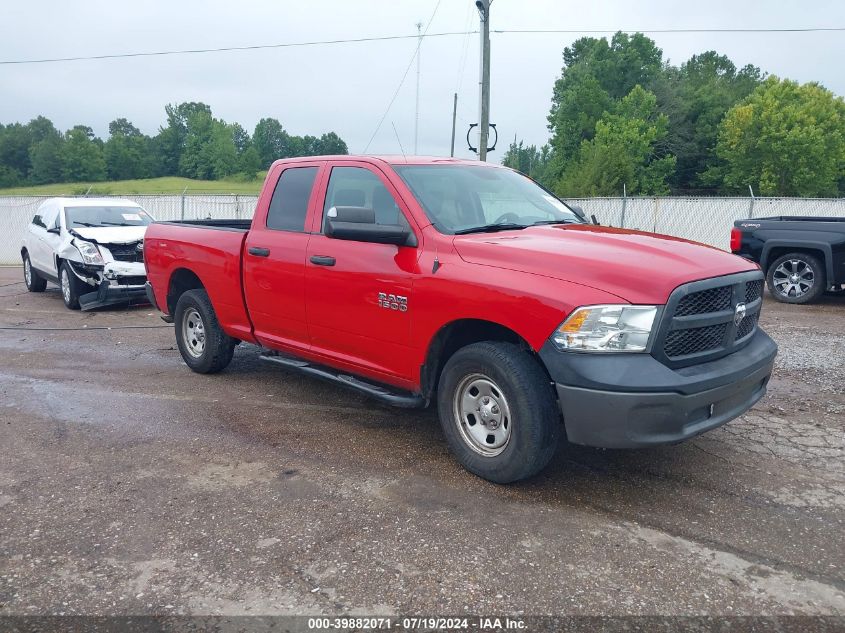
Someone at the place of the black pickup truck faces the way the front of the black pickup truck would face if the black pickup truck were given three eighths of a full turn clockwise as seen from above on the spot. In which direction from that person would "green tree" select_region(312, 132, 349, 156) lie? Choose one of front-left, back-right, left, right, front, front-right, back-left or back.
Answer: right

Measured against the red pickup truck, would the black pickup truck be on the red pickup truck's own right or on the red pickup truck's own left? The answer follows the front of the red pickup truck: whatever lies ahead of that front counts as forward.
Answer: on the red pickup truck's own left

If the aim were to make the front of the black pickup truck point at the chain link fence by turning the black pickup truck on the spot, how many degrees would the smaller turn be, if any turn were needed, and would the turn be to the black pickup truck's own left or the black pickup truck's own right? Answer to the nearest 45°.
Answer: approximately 90° to the black pickup truck's own left

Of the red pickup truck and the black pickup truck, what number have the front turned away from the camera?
0

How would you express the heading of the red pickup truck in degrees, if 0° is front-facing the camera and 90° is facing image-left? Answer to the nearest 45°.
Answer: approximately 315°

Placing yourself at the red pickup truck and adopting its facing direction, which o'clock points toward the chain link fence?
The chain link fence is roughly at 8 o'clock from the red pickup truck.

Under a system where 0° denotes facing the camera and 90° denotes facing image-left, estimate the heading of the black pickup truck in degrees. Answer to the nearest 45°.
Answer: approximately 270°

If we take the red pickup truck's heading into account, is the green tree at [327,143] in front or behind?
behind

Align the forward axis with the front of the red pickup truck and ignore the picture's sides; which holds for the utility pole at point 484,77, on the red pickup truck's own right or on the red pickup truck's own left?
on the red pickup truck's own left
